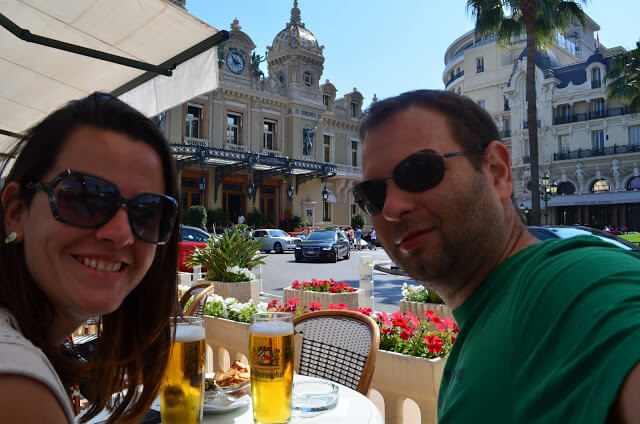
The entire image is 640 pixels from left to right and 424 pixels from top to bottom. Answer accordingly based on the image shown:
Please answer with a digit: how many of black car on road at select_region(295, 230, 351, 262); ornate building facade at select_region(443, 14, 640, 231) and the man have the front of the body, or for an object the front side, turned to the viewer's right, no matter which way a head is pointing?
0

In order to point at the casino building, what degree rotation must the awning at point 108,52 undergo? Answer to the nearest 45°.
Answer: approximately 45° to its left

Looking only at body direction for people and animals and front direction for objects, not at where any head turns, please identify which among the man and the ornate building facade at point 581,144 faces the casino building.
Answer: the ornate building facade

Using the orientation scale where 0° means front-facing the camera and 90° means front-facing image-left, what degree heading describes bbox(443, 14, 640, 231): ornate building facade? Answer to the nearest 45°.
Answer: approximately 45°

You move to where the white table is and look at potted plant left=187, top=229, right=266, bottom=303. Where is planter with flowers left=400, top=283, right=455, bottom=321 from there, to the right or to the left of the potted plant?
right

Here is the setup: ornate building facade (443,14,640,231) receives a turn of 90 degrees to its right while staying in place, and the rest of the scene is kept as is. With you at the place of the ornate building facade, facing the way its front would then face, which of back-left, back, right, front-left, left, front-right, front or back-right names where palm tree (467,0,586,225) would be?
back-left

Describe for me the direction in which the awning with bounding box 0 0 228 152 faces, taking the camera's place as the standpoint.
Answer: facing away from the viewer and to the right of the viewer

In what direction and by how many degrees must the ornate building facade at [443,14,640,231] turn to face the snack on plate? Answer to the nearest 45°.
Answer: approximately 45° to its left

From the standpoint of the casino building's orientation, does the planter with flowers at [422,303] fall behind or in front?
in front

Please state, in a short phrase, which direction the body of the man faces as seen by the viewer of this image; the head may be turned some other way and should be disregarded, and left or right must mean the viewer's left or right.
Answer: facing the viewer and to the left of the viewer

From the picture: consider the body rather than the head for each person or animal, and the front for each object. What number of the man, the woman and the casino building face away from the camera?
0

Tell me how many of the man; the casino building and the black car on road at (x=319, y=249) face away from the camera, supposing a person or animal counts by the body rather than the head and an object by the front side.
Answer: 0

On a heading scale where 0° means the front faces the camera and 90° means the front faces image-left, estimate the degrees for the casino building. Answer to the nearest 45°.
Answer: approximately 315°

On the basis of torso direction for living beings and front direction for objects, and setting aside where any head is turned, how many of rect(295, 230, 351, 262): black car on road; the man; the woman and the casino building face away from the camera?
0

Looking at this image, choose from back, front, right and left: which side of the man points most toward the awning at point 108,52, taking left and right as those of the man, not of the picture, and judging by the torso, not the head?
right
